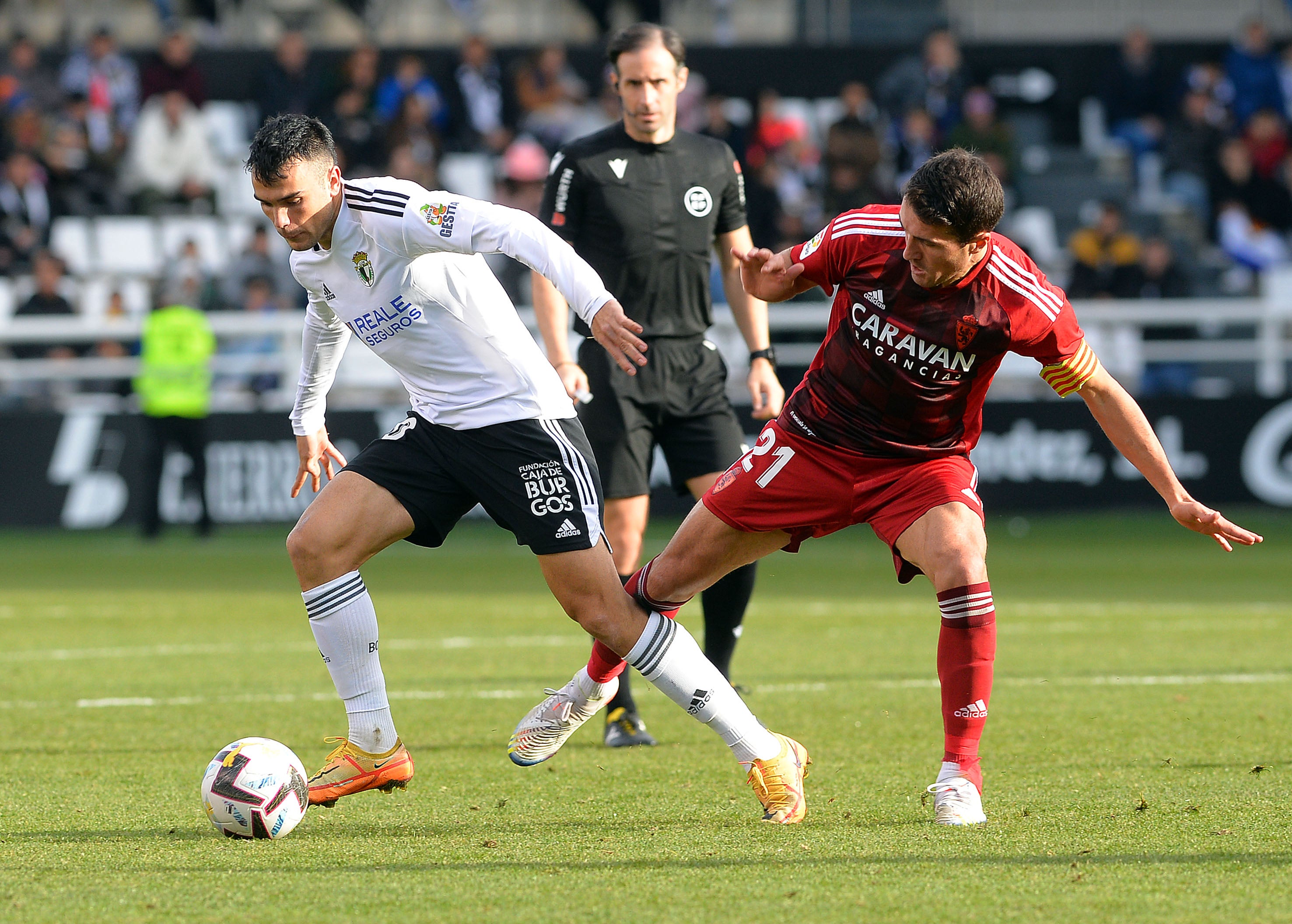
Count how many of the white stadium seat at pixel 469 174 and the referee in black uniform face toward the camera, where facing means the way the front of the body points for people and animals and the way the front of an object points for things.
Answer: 2

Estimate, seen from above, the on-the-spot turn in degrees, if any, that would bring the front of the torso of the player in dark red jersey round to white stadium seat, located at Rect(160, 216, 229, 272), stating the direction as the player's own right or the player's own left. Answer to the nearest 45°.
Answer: approximately 135° to the player's own right

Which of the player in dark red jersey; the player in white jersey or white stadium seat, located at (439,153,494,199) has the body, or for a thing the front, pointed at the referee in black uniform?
the white stadium seat

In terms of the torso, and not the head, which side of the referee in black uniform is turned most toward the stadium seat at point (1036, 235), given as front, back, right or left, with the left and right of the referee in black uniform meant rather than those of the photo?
back

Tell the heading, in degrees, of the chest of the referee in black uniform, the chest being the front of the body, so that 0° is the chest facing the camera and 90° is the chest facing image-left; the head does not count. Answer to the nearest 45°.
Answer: approximately 0°

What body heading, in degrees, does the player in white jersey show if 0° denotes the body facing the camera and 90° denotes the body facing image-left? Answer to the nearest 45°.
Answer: approximately 45°

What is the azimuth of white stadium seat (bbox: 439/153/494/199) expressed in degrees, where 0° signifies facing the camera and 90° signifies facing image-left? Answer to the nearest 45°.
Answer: approximately 0°

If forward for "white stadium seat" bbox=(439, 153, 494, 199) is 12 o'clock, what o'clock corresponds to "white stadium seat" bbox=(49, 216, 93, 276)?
"white stadium seat" bbox=(49, 216, 93, 276) is roughly at 3 o'clock from "white stadium seat" bbox=(439, 153, 494, 199).

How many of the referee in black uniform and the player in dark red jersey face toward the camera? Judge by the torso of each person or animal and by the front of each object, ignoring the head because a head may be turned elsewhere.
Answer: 2

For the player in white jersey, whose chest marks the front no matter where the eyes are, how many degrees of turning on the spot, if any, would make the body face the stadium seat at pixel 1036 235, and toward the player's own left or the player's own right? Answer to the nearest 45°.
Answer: approximately 180°
